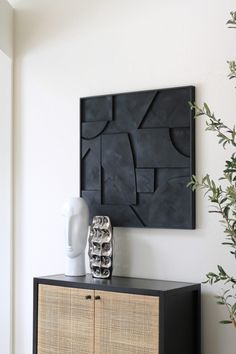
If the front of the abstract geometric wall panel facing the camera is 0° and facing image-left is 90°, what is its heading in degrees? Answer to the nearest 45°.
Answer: approximately 45°

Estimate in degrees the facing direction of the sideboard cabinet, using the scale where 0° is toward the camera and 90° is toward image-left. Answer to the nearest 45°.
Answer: approximately 45°

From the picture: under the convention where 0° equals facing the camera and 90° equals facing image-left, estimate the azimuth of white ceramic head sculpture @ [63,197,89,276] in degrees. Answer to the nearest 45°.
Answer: approximately 45°
